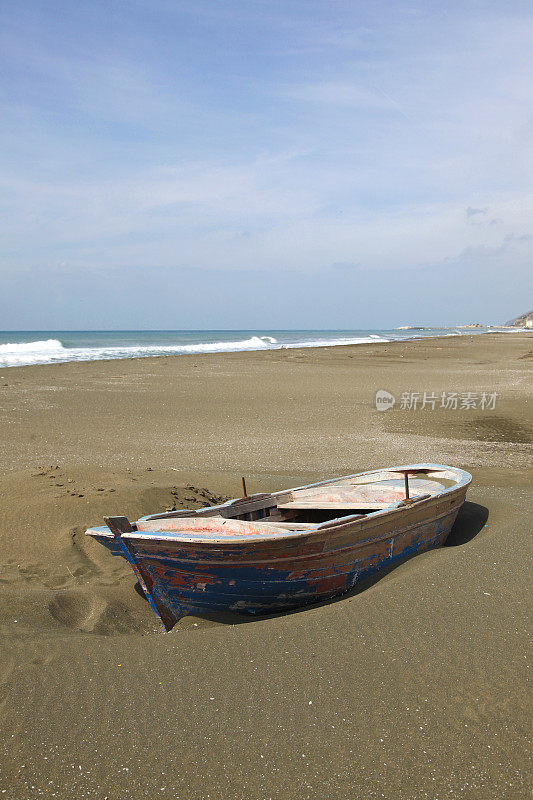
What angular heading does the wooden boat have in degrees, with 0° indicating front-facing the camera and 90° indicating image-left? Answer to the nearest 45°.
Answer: approximately 45°
